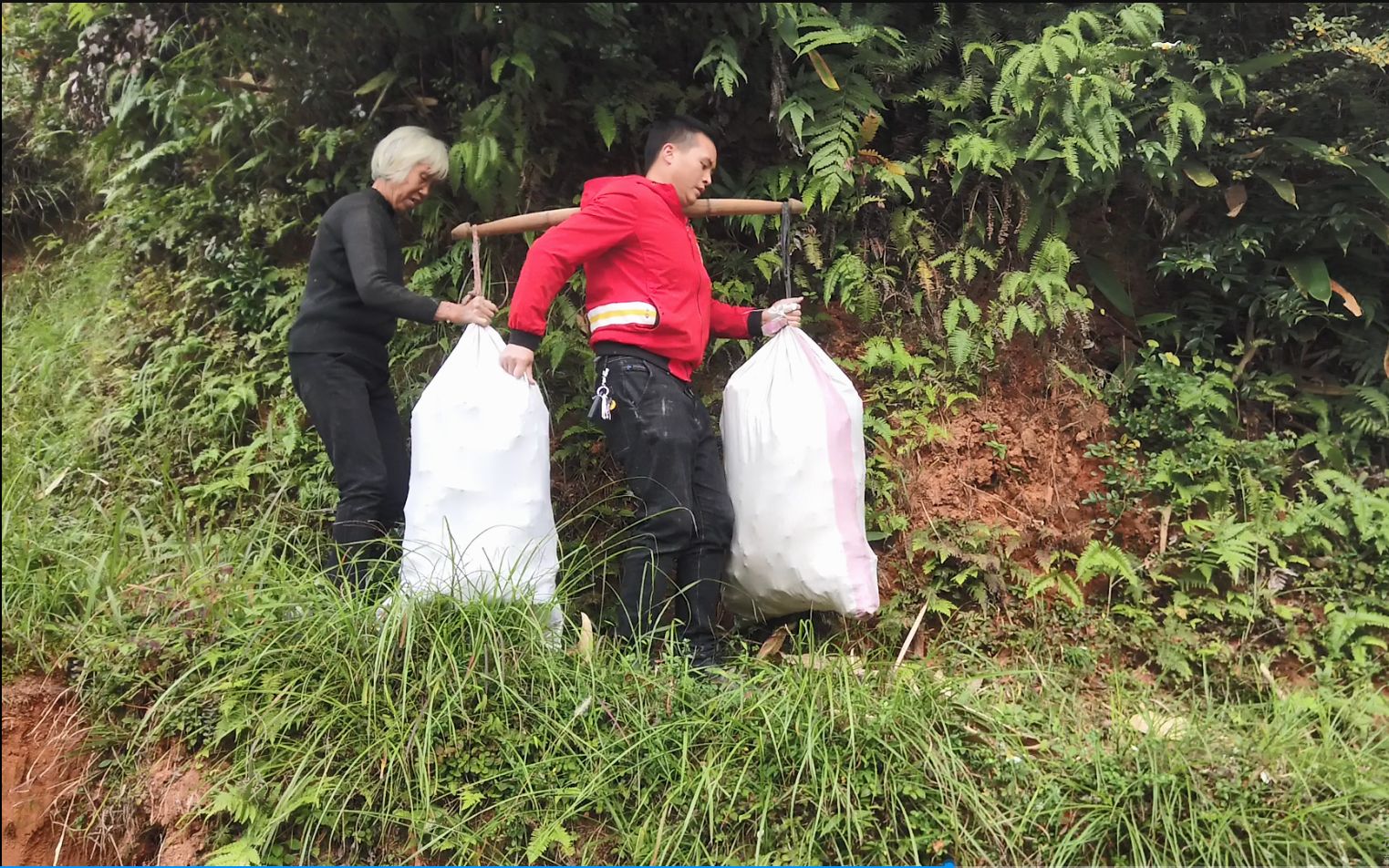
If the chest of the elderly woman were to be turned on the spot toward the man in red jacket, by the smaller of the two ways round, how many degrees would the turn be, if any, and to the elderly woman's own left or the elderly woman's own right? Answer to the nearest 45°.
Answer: approximately 45° to the elderly woman's own right

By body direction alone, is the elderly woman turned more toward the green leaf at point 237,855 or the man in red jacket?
the man in red jacket

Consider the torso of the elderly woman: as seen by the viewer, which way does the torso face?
to the viewer's right

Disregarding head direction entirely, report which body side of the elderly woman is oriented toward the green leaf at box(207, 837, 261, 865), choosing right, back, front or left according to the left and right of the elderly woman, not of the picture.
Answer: right
